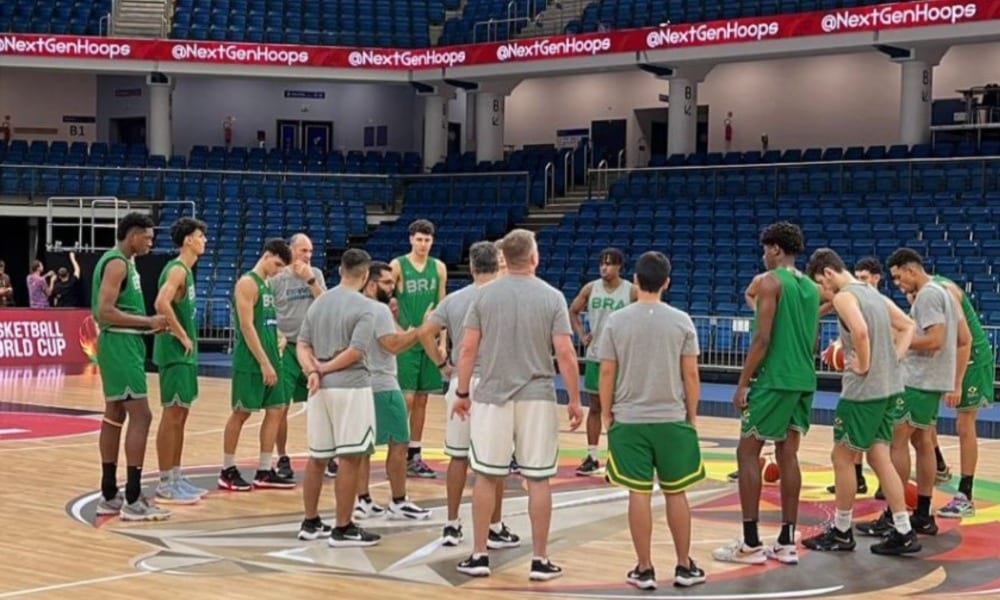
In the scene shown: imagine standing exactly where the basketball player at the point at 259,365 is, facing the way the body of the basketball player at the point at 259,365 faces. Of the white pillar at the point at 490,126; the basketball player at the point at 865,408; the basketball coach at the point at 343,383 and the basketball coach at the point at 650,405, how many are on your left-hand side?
1

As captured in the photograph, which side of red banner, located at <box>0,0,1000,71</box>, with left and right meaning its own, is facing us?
front

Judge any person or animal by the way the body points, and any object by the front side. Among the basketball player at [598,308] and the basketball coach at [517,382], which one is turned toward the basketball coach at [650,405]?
the basketball player at [598,308]

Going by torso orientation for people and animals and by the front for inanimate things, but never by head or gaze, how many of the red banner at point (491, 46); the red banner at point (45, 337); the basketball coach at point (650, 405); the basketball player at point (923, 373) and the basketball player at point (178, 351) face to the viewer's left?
1

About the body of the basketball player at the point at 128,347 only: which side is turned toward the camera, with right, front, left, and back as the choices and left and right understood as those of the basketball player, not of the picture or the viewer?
right

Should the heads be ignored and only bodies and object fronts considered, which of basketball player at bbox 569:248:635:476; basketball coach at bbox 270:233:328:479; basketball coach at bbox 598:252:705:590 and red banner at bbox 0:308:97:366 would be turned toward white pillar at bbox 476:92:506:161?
basketball coach at bbox 598:252:705:590

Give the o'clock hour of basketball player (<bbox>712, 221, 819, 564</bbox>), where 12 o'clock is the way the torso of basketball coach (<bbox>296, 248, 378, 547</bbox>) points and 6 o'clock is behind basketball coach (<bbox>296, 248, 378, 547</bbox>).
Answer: basketball player (<bbox>712, 221, 819, 564</bbox>) is roughly at 2 o'clock from basketball coach (<bbox>296, 248, 378, 547</bbox>).

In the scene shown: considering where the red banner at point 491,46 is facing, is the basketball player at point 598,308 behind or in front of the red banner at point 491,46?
in front

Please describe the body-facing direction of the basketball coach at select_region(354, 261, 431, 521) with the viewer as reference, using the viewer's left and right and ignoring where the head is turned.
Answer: facing to the right of the viewer

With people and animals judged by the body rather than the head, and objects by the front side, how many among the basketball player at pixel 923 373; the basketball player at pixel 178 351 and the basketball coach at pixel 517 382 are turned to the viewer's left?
1

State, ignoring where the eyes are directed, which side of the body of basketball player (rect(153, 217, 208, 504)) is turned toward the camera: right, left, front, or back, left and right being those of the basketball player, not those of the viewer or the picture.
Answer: right

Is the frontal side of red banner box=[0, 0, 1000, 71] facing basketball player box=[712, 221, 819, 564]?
yes

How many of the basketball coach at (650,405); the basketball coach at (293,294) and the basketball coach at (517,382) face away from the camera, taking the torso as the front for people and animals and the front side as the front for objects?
2

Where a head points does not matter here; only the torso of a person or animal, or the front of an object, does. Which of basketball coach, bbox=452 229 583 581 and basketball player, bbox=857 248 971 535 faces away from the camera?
basketball coach, bbox=452 229 583 581

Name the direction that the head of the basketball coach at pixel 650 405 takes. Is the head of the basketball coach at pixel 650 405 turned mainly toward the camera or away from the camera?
away from the camera

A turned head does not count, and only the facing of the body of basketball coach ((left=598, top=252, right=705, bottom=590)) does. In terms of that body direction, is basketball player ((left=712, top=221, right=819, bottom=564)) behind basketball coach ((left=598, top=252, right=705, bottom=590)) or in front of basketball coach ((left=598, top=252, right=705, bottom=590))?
in front

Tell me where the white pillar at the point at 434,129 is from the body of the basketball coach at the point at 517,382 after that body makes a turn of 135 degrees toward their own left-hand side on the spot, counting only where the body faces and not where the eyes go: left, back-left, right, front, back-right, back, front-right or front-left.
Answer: back-right

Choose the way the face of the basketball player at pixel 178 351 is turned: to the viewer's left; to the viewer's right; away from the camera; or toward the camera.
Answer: to the viewer's right

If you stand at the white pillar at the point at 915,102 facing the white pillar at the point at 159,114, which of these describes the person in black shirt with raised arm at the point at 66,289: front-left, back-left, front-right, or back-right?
front-left

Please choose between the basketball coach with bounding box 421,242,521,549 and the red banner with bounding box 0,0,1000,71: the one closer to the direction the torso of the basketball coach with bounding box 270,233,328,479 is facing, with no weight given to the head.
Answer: the basketball coach with bounding box 421,242,521,549
